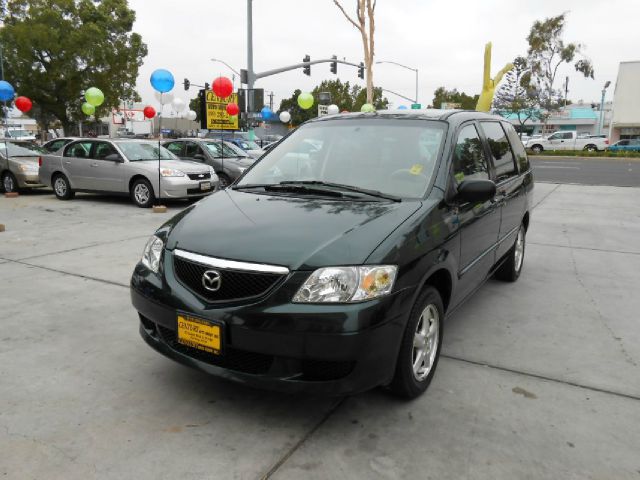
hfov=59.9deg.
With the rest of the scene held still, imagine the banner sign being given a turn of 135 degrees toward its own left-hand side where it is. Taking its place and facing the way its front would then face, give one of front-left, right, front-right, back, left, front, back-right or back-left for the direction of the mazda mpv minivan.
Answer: back-right

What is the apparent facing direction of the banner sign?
toward the camera

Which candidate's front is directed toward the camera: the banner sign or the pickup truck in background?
the banner sign

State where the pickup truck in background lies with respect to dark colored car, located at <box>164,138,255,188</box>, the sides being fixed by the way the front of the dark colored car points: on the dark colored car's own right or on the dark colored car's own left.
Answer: on the dark colored car's own left

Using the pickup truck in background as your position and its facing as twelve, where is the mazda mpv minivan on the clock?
The mazda mpv minivan is roughly at 9 o'clock from the pickup truck in background.

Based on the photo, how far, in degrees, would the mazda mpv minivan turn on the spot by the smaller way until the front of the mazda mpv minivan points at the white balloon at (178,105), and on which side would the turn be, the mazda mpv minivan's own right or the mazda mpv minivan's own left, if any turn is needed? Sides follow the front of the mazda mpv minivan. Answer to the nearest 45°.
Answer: approximately 135° to the mazda mpv minivan's own right

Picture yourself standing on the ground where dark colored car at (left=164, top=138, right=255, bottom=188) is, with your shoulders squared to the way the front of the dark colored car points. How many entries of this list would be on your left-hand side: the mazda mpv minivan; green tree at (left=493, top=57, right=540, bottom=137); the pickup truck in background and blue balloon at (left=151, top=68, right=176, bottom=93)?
2

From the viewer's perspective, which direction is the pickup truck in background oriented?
to the viewer's left

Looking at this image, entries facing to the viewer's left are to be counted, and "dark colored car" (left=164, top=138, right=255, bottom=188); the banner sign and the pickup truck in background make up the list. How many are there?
1

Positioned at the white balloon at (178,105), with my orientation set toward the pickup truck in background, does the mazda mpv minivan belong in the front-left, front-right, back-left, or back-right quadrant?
back-right

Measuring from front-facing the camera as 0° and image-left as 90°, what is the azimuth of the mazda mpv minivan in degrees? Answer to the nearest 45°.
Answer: approximately 45°

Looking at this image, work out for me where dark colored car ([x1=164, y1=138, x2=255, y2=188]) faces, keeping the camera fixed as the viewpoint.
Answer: facing the viewer and to the right of the viewer

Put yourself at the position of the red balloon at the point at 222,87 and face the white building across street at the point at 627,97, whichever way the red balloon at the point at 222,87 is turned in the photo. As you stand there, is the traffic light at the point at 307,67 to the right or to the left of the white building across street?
left

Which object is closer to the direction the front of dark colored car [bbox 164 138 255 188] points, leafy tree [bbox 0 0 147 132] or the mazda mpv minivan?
the mazda mpv minivan

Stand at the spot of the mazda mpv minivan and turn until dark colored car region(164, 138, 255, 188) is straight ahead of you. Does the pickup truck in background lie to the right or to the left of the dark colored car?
right

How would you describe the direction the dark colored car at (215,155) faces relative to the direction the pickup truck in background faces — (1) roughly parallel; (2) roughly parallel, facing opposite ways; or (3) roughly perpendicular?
roughly parallel, facing opposite ways

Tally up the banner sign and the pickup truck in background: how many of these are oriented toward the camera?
1

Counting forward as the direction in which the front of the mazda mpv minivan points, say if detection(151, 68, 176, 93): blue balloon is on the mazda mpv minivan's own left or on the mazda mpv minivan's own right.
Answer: on the mazda mpv minivan's own right
